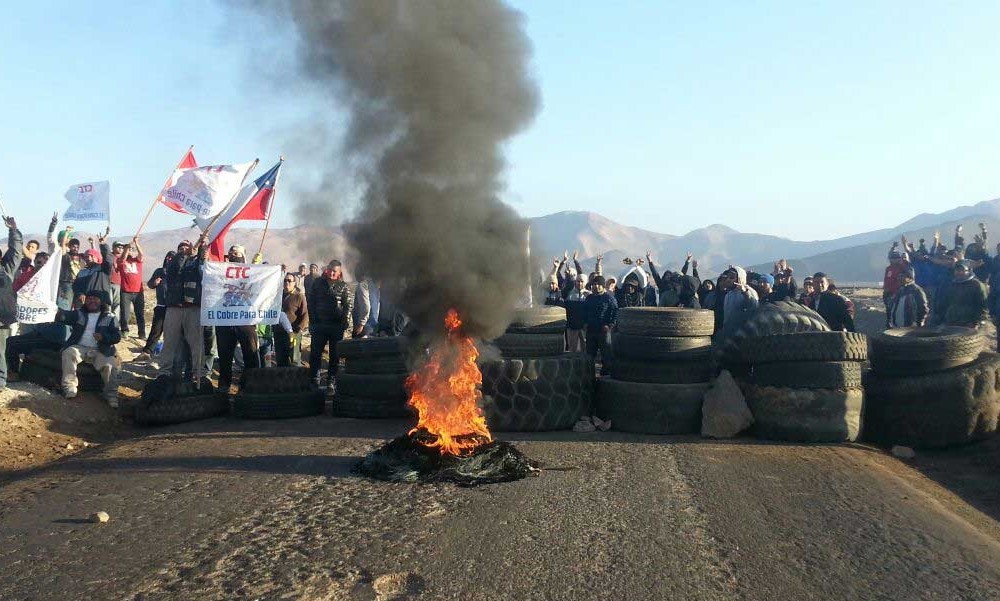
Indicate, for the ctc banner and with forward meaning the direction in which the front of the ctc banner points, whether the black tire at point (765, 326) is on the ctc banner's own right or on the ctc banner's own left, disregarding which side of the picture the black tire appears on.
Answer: on the ctc banner's own left

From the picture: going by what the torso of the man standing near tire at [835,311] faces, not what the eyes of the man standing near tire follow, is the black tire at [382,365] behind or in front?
in front

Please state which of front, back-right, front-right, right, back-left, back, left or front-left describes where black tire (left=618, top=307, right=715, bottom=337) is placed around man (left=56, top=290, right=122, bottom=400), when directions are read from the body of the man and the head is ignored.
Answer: front-left

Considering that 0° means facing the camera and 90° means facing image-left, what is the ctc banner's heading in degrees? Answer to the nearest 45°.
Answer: approximately 0°

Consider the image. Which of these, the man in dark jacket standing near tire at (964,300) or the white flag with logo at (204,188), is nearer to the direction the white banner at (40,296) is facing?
the man in dark jacket standing near tire
